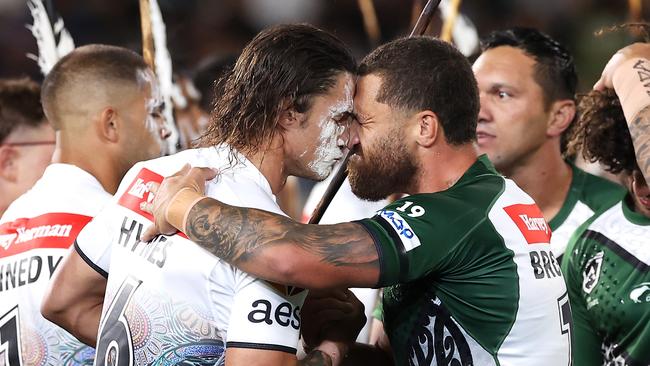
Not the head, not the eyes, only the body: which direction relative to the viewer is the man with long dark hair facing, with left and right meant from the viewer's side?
facing away from the viewer and to the right of the viewer

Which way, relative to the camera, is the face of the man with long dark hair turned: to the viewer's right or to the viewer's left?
to the viewer's right
